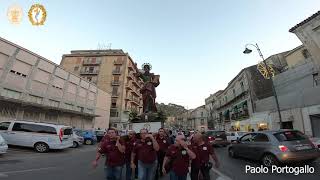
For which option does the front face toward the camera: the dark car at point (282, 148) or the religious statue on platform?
the religious statue on platform

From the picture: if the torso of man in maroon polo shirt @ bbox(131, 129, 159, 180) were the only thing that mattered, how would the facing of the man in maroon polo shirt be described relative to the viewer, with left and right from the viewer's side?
facing the viewer

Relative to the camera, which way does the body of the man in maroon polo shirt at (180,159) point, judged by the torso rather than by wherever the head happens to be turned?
toward the camera

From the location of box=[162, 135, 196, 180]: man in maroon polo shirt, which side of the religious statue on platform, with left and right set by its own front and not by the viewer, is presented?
front

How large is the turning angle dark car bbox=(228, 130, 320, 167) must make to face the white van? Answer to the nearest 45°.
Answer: approximately 45° to its left

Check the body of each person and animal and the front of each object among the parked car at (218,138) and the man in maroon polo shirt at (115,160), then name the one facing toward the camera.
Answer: the man in maroon polo shirt

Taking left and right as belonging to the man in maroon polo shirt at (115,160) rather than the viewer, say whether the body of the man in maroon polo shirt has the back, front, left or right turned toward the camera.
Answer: front

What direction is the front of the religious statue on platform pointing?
toward the camera
